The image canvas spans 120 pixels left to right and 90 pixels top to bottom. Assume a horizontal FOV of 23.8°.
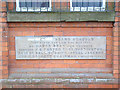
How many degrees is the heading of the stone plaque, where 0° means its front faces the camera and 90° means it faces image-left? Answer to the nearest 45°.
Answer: approximately 0°
